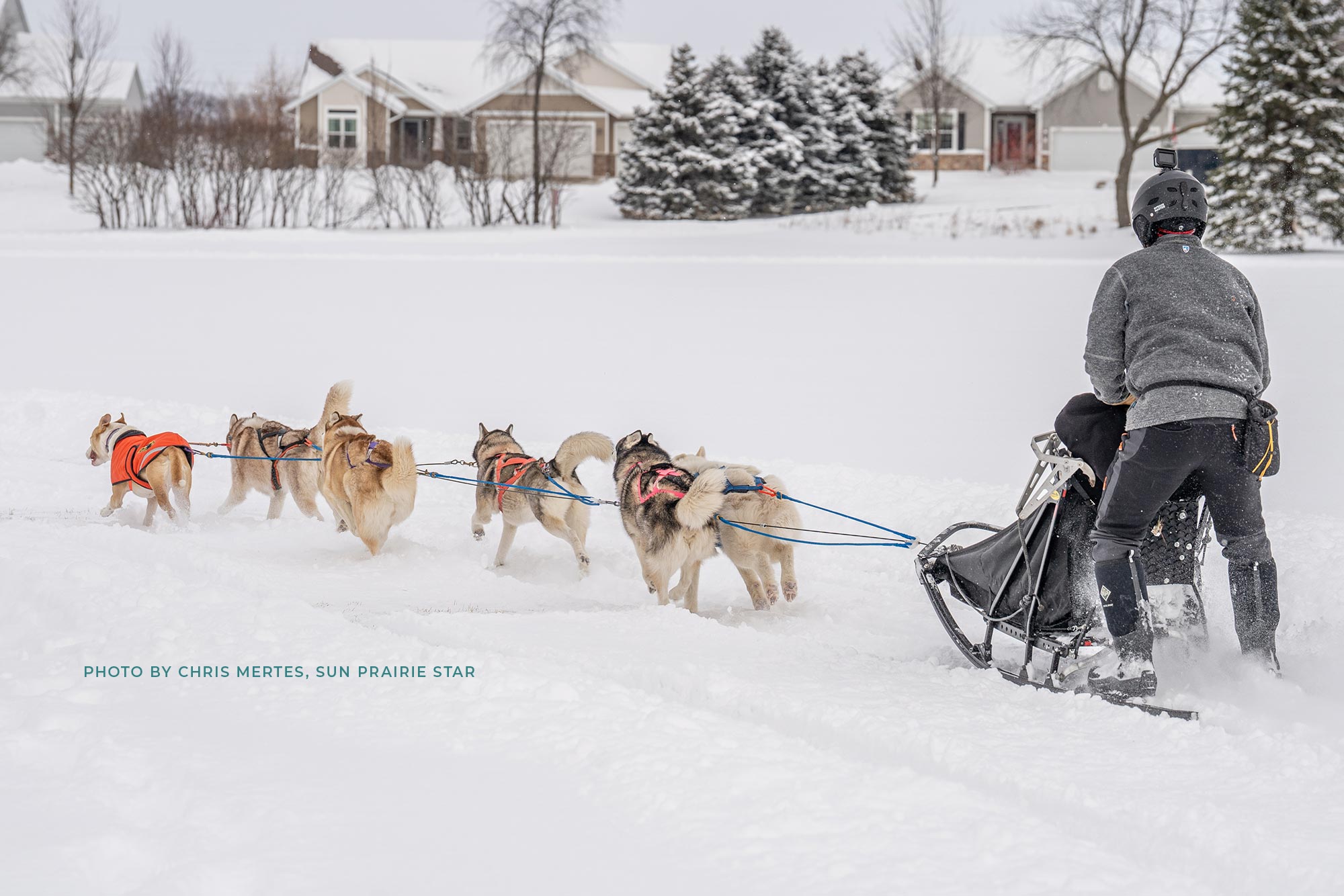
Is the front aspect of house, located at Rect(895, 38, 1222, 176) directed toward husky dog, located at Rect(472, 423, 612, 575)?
yes

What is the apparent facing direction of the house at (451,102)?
toward the camera

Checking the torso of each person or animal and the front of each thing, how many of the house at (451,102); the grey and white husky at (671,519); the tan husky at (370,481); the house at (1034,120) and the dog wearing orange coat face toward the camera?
2

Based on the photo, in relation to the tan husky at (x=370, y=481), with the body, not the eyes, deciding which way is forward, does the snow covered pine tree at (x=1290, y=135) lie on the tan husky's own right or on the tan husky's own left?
on the tan husky's own right

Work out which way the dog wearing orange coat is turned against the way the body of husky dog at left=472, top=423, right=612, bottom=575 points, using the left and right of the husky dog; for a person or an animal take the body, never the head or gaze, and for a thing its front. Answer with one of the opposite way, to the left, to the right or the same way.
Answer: the same way

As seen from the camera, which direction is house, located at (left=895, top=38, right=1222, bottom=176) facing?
toward the camera

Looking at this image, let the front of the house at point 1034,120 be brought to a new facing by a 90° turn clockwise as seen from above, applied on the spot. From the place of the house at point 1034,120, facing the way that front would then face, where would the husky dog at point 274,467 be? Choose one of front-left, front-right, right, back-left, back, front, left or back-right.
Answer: left

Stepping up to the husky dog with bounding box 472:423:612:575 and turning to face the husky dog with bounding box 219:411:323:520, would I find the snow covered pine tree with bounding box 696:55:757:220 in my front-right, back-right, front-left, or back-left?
front-right

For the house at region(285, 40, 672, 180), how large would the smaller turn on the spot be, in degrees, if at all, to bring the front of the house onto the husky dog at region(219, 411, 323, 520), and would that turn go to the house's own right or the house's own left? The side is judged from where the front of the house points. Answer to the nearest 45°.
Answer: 0° — it already faces it

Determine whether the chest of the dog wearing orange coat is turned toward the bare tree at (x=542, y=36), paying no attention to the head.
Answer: no

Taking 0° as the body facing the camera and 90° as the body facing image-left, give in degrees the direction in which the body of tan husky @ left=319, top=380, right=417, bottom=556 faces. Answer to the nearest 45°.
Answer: approximately 135°

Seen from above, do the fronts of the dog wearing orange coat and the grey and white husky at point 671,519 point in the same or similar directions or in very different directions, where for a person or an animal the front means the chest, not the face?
same or similar directions

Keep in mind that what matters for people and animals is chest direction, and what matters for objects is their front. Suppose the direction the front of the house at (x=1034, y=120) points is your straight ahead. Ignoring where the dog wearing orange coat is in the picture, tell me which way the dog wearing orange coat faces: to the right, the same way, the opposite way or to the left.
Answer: to the right

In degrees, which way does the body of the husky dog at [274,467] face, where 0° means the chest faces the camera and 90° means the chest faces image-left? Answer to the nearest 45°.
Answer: approximately 135°

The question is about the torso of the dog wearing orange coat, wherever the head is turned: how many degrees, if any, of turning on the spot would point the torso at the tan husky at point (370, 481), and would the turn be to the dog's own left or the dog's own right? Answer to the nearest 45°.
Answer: approximately 180°

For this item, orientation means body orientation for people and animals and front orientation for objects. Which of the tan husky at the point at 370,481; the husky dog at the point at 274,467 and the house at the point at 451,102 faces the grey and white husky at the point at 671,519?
the house

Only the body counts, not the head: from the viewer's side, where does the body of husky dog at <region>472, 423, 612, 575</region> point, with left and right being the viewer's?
facing away from the viewer and to the left of the viewer
